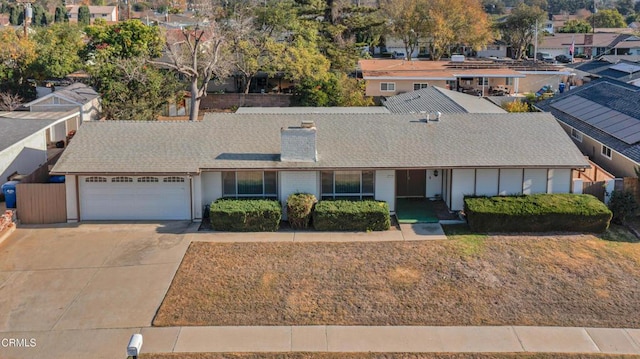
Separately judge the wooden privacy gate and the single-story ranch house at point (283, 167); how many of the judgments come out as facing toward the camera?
2

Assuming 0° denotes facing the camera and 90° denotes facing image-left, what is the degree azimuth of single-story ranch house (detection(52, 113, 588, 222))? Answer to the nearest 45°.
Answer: approximately 0°

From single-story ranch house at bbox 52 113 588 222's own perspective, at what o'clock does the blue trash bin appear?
The blue trash bin is roughly at 3 o'clock from the single-story ranch house.

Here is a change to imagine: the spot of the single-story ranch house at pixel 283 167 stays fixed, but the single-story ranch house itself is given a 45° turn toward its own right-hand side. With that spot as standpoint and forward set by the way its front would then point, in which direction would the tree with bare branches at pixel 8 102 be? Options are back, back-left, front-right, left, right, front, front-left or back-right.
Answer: right

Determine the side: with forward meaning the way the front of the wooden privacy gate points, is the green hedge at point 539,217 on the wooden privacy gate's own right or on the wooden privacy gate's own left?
on the wooden privacy gate's own left

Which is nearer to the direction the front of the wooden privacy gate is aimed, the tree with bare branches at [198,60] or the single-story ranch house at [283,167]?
the single-story ranch house

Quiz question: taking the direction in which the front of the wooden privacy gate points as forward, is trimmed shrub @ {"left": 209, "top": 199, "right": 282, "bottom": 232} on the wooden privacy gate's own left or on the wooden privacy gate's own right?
on the wooden privacy gate's own left

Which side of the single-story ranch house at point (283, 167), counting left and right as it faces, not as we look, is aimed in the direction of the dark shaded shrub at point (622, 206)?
left

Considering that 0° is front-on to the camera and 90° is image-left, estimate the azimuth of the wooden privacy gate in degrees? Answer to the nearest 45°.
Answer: approximately 0°

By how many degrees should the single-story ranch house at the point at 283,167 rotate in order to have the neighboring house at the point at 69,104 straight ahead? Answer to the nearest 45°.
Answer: approximately 135° to its right
